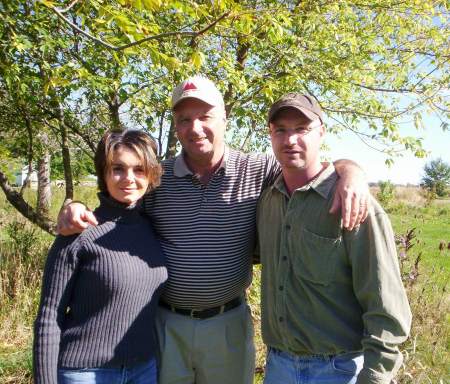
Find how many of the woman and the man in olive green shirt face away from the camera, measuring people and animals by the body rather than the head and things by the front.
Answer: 0

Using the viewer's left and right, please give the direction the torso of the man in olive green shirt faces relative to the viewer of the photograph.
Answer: facing the viewer and to the left of the viewer

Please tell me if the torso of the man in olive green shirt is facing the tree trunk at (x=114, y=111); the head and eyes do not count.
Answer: no

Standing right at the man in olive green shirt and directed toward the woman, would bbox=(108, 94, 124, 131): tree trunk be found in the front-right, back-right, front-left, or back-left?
front-right

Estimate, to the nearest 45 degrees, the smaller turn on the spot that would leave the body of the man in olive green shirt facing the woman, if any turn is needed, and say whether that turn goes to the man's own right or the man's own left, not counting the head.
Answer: approximately 45° to the man's own right

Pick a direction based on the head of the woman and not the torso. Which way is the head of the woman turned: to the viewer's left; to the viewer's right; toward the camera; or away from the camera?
toward the camera

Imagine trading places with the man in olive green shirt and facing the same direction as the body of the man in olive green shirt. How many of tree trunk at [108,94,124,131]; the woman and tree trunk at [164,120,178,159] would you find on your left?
0

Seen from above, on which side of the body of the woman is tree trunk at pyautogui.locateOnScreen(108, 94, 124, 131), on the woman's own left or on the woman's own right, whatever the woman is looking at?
on the woman's own left

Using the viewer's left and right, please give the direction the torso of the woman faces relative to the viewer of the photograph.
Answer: facing the viewer and to the right of the viewer

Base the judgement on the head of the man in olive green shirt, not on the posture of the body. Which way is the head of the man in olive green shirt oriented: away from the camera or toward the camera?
toward the camera
